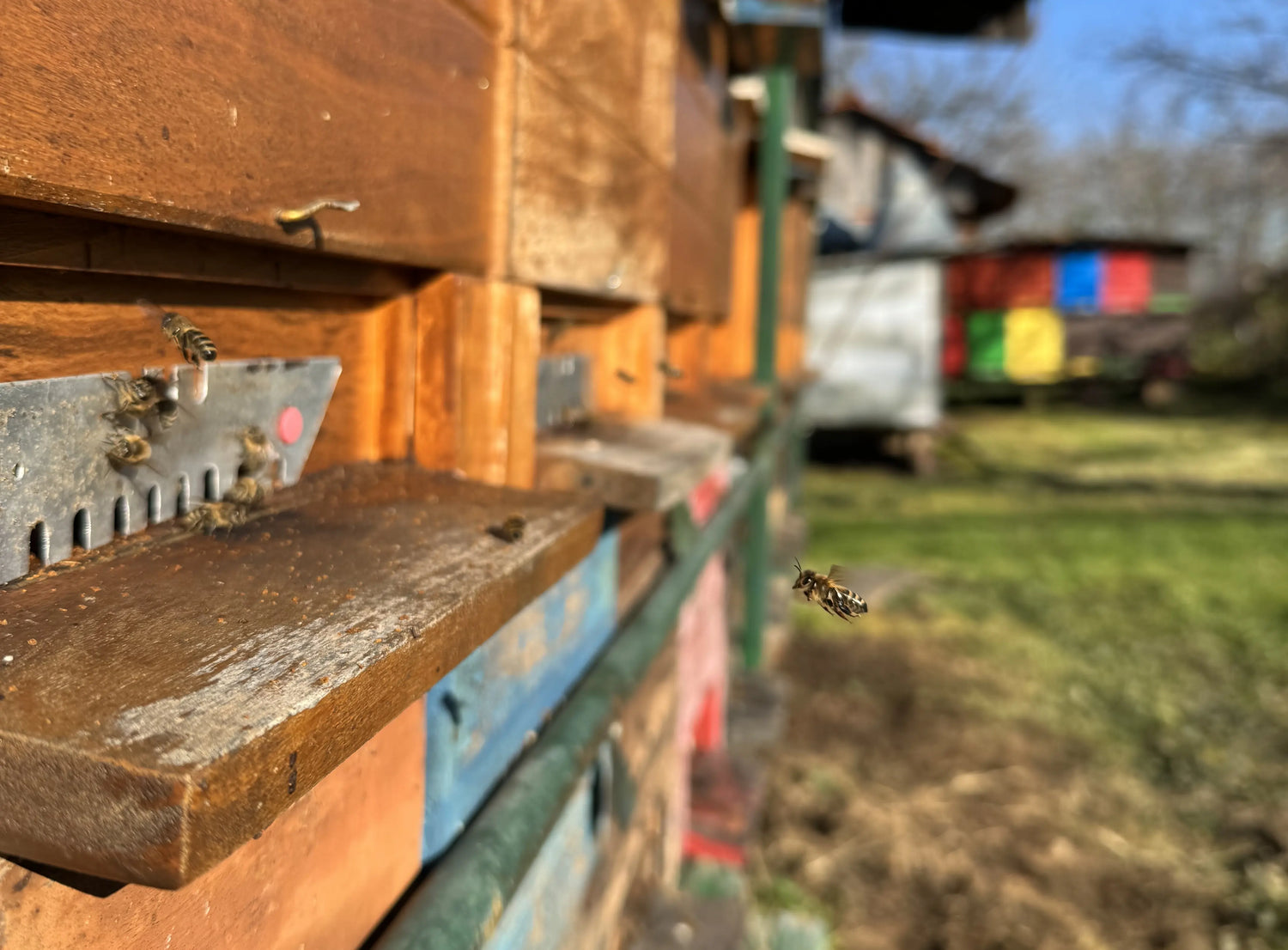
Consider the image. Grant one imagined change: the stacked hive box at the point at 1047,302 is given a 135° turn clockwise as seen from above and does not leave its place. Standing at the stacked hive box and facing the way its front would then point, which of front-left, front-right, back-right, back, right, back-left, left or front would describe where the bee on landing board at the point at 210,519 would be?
back-left

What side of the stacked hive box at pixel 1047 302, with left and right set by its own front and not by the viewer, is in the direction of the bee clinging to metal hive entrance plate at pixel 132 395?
front

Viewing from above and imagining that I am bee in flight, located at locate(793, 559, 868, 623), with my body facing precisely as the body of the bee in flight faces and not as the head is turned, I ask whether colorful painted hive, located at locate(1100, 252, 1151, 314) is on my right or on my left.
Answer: on my right

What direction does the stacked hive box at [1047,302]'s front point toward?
toward the camera

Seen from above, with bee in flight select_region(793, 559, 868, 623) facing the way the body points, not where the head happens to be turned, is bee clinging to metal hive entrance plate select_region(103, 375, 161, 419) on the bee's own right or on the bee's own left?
on the bee's own left

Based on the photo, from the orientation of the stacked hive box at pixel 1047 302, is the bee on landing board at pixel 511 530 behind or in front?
in front

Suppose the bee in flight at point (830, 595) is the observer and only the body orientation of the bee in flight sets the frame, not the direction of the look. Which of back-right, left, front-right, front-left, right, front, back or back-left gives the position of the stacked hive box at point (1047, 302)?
right

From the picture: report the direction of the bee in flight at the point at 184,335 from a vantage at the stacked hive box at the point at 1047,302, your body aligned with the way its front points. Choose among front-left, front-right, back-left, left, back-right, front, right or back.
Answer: front

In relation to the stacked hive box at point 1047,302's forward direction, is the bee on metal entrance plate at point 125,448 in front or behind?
in front

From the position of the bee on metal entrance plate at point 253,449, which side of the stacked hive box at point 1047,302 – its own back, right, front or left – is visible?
front

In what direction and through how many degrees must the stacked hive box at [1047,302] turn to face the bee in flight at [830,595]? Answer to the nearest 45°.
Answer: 0° — it already faces it

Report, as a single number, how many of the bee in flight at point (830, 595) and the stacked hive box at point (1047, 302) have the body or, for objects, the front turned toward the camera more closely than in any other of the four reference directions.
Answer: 1

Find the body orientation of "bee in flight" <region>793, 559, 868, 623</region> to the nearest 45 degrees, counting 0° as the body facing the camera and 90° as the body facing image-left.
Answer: approximately 90°
